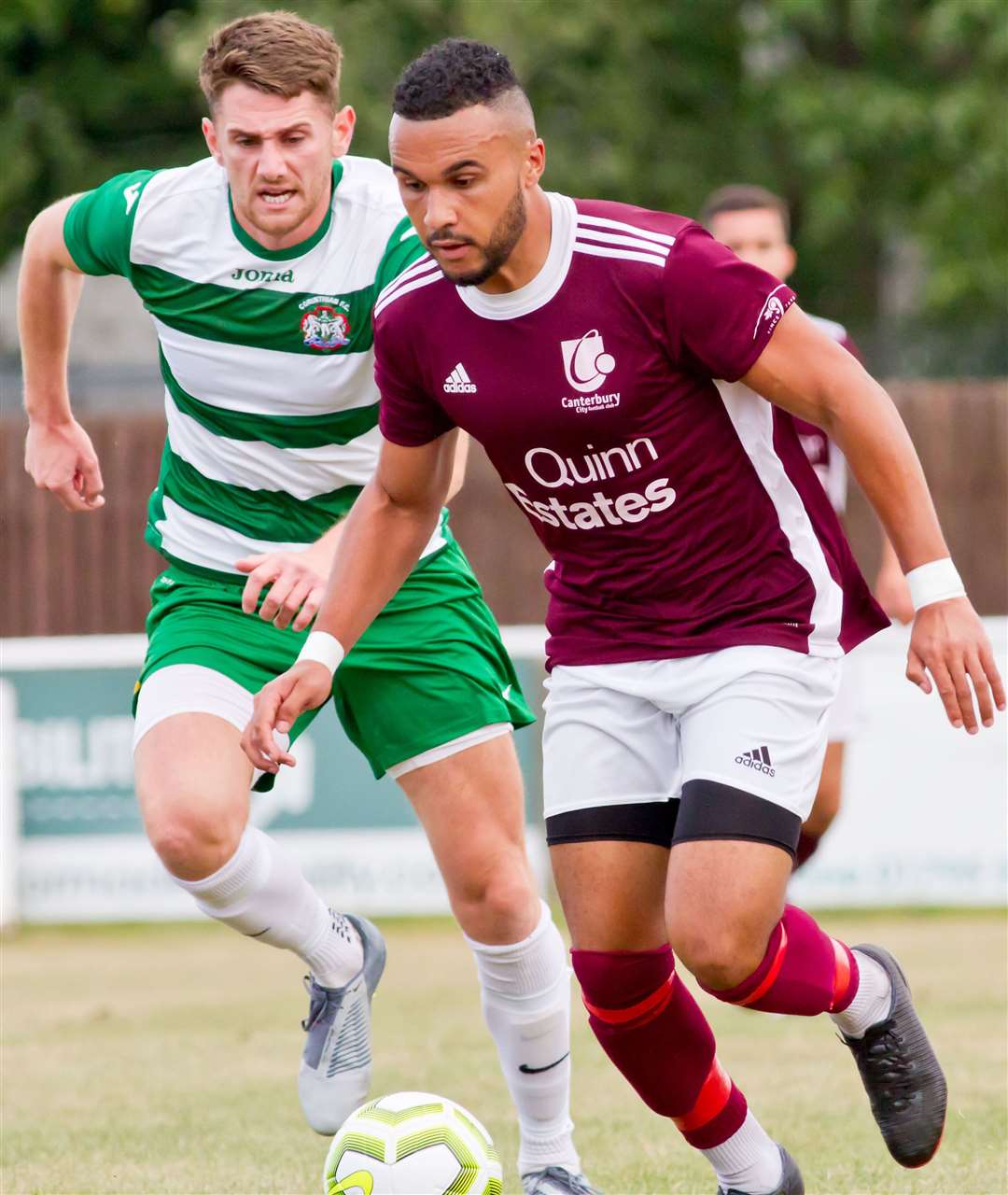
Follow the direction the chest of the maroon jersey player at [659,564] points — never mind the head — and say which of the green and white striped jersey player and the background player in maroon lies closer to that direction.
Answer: the green and white striped jersey player

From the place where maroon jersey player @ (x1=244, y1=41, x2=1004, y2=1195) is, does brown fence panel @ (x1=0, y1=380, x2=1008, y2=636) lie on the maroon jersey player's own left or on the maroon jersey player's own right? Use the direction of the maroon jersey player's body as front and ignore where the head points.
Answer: on the maroon jersey player's own right

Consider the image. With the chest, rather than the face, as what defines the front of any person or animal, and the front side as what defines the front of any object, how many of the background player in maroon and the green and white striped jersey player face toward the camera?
2

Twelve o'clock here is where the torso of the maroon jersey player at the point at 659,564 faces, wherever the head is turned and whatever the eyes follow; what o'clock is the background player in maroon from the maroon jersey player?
The background player in maroon is roughly at 5 o'clock from the maroon jersey player.

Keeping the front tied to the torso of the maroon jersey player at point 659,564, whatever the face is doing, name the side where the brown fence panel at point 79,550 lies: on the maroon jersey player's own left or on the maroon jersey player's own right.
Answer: on the maroon jersey player's own right

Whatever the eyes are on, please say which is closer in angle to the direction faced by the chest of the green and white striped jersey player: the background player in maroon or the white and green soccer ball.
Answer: the white and green soccer ball

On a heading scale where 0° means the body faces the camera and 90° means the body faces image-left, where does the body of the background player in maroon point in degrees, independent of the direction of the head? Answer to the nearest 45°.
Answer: approximately 0°

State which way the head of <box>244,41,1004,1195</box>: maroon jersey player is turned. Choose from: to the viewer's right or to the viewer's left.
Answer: to the viewer's left

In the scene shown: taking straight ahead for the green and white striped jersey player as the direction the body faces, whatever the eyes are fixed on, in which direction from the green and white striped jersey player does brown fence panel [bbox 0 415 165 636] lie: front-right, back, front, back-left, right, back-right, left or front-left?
back

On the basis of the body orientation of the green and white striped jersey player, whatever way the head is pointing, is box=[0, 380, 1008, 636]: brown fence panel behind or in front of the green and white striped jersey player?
behind

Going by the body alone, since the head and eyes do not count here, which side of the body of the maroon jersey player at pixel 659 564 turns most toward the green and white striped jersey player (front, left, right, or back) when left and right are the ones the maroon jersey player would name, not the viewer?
right
